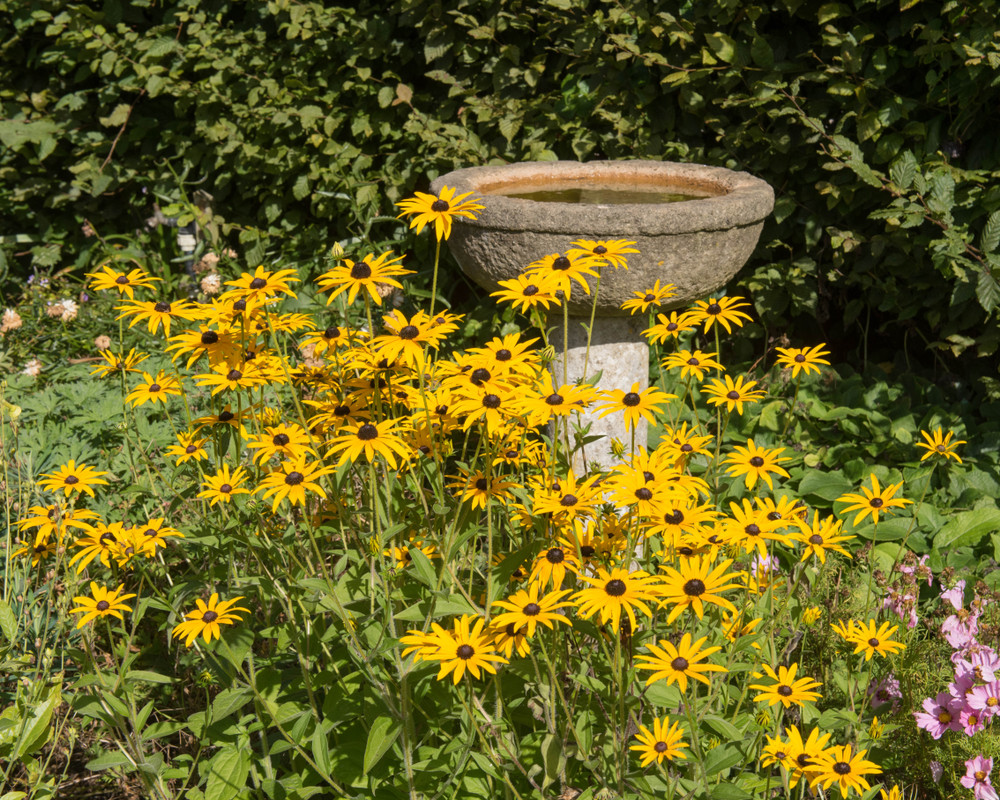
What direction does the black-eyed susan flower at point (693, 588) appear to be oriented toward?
toward the camera

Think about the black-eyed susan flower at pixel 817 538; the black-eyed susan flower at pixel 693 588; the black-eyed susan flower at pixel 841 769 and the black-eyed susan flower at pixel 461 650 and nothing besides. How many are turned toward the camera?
4

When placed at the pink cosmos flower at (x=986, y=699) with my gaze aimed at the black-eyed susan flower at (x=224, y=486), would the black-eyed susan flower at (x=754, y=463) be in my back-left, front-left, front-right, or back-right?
front-right

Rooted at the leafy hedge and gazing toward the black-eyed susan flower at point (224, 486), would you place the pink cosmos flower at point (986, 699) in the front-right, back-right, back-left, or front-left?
front-left

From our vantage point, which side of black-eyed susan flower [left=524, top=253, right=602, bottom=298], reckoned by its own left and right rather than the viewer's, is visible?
front

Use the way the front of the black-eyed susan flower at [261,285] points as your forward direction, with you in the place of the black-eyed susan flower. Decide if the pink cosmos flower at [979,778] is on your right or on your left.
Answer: on your left

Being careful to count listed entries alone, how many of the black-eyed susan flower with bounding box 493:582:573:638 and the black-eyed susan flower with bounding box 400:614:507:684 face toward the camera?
2

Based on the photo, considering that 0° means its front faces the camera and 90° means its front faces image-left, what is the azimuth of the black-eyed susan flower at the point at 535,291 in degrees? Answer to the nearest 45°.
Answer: approximately 0°

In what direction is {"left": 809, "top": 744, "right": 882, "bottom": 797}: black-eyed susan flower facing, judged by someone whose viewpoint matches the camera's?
facing the viewer
